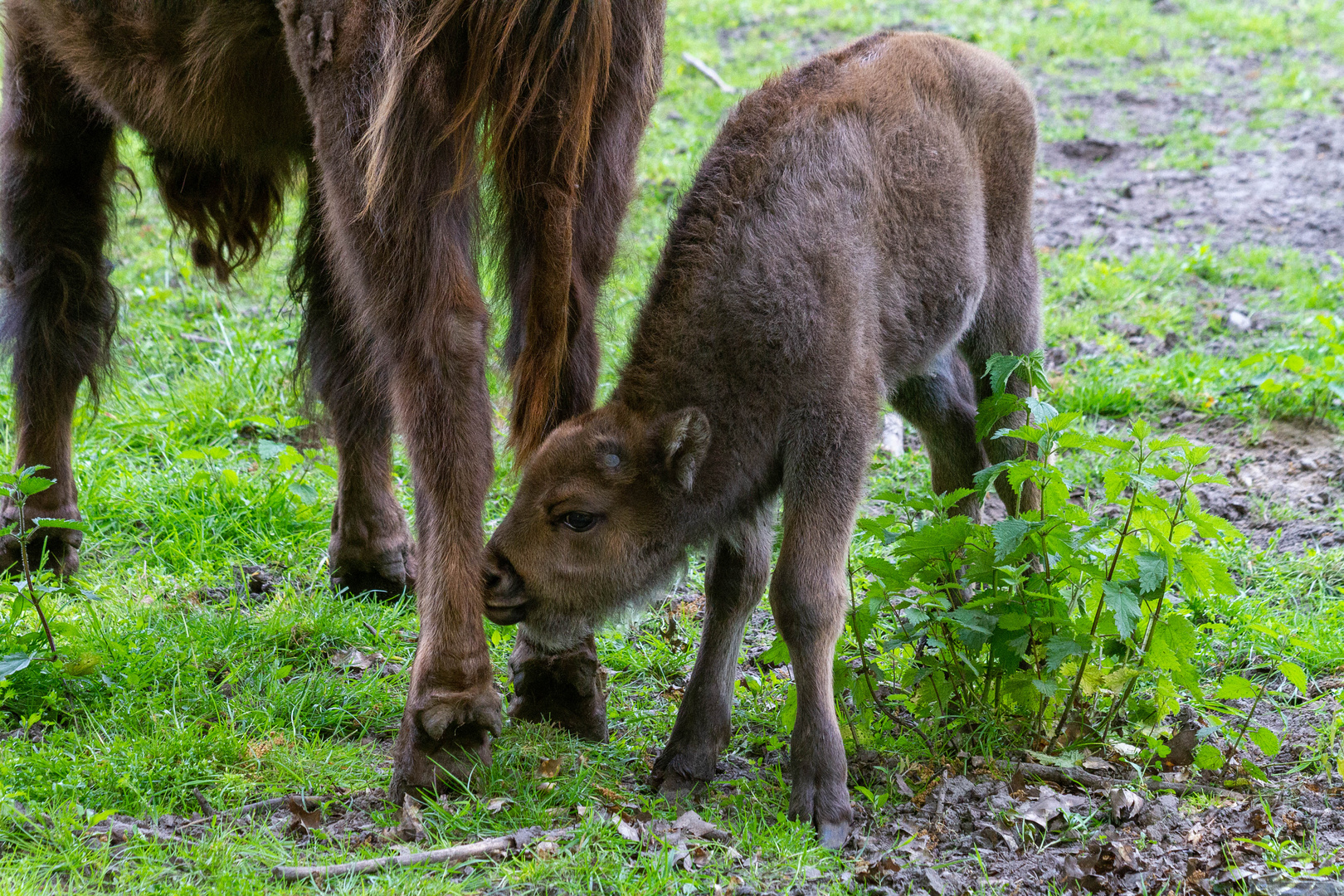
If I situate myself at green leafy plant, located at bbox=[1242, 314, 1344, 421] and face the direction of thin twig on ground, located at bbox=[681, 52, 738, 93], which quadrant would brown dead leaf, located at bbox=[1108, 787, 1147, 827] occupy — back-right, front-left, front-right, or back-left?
back-left

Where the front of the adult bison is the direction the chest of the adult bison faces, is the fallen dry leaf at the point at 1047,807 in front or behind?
behind

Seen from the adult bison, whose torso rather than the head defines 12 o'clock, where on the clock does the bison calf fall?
The bison calf is roughly at 5 o'clock from the adult bison.

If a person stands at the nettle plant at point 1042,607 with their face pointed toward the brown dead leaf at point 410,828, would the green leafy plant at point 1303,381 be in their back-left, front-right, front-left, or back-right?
back-right

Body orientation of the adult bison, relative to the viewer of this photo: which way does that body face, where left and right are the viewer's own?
facing away from the viewer and to the left of the viewer

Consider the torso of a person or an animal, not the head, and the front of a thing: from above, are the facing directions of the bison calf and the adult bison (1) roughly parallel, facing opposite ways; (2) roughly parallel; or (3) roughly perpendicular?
roughly perpendicular

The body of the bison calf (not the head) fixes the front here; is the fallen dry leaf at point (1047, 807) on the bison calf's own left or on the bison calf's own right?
on the bison calf's own left

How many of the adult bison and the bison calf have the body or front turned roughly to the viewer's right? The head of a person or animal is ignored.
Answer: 0

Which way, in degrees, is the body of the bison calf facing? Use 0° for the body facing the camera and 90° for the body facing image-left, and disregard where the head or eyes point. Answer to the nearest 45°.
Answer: approximately 45°

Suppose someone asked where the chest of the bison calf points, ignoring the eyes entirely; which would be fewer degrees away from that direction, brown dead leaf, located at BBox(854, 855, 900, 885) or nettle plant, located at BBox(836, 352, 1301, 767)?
the brown dead leaf

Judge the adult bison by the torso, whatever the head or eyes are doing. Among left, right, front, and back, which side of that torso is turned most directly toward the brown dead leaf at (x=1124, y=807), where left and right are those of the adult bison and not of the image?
back

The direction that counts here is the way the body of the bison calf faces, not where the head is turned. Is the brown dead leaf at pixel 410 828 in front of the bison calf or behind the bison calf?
in front
